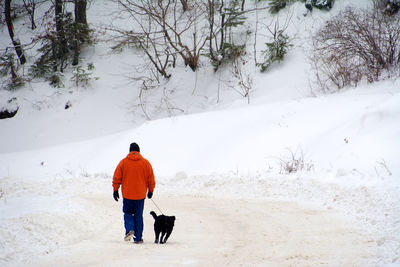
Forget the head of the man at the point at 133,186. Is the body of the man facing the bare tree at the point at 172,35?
yes

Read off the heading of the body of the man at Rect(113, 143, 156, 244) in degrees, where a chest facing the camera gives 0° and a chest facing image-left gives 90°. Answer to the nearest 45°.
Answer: approximately 180°

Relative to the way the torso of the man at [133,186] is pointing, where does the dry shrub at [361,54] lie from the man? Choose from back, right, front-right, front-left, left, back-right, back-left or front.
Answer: front-right
